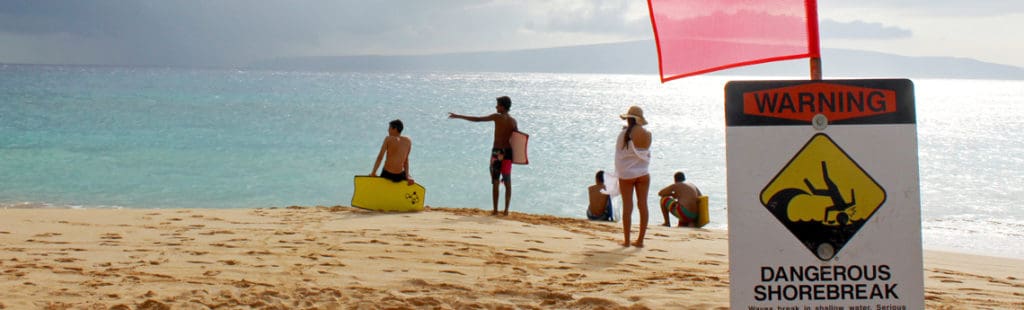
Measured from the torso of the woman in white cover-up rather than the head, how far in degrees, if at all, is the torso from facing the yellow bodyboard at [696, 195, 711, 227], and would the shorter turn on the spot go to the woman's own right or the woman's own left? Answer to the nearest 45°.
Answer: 0° — they already face it

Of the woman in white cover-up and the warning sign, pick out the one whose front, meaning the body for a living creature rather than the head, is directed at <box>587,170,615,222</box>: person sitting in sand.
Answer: the woman in white cover-up

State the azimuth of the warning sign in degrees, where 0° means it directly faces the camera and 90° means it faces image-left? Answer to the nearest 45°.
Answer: approximately 0°

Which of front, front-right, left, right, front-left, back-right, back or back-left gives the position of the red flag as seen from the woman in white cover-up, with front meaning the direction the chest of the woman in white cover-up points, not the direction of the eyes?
back

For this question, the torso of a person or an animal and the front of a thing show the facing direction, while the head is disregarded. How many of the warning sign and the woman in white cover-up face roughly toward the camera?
1

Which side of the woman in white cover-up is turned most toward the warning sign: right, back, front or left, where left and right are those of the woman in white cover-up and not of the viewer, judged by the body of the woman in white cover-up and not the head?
back

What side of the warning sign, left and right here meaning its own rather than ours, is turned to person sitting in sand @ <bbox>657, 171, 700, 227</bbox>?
back

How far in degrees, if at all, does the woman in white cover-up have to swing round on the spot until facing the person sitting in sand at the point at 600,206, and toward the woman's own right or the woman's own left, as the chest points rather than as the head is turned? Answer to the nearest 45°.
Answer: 0° — they already face them

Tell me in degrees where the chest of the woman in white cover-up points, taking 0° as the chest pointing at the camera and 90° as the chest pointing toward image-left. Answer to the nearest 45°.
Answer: approximately 180°
